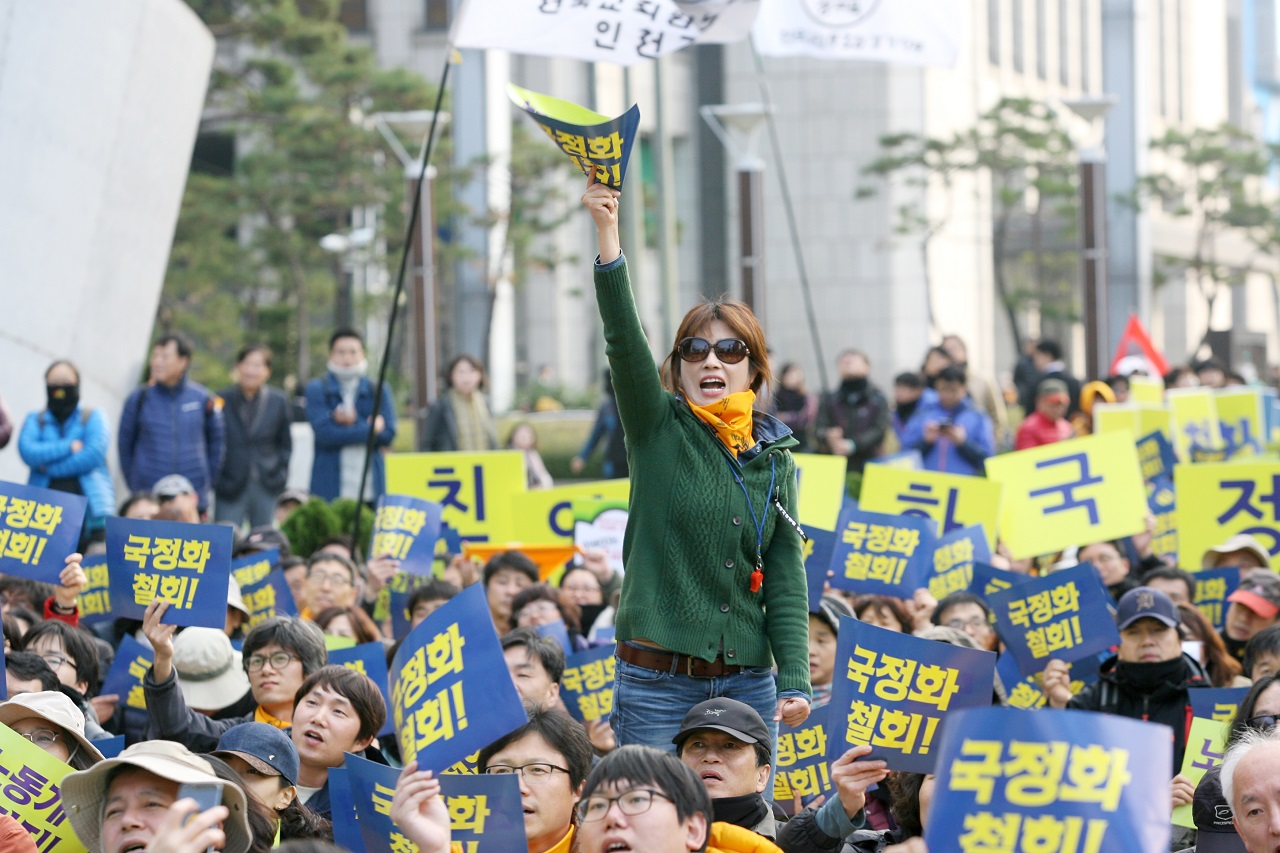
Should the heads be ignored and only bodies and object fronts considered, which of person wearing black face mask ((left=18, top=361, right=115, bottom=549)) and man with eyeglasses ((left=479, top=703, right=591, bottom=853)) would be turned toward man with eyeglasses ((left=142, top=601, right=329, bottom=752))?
the person wearing black face mask

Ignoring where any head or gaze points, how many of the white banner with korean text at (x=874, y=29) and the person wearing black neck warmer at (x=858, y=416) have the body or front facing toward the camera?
2

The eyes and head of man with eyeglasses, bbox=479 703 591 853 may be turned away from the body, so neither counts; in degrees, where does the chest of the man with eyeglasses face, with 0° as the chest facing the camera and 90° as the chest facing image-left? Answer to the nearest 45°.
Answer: approximately 45°

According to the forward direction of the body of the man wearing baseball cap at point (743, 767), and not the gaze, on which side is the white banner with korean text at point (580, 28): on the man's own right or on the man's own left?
on the man's own right

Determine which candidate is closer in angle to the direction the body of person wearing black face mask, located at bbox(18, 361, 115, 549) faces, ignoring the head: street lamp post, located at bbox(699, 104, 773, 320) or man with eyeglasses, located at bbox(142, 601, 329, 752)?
the man with eyeglasses
